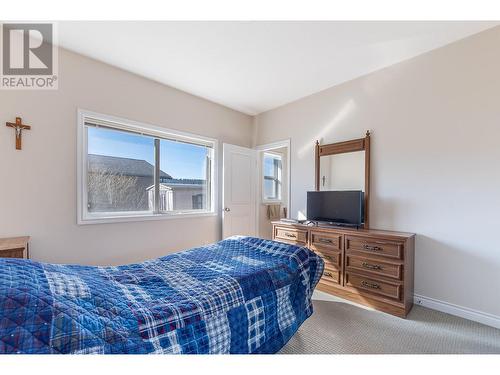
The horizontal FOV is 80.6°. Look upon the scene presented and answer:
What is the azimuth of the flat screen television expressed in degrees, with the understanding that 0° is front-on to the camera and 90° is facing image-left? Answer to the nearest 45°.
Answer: approximately 45°

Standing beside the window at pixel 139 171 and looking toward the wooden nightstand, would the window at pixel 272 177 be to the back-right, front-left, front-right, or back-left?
back-left

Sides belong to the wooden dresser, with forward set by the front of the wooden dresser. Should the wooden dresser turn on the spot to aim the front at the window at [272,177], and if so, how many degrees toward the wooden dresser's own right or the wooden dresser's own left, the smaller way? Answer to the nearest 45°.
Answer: approximately 90° to the wooden dresser's own right

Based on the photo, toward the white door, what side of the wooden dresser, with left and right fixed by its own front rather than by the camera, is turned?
right

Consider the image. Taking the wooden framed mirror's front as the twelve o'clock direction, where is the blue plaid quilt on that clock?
The blue plaid quilt is roughly at 11 o'clock from the wooden framed mirror.

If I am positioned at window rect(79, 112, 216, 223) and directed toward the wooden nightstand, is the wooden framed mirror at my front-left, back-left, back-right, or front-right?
back-left

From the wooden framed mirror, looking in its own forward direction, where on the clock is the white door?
The white door is roughly at 2 o'clock from the wooden framed mirror.

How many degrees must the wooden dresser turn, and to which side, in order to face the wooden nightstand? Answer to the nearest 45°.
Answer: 0° — it already faces it
